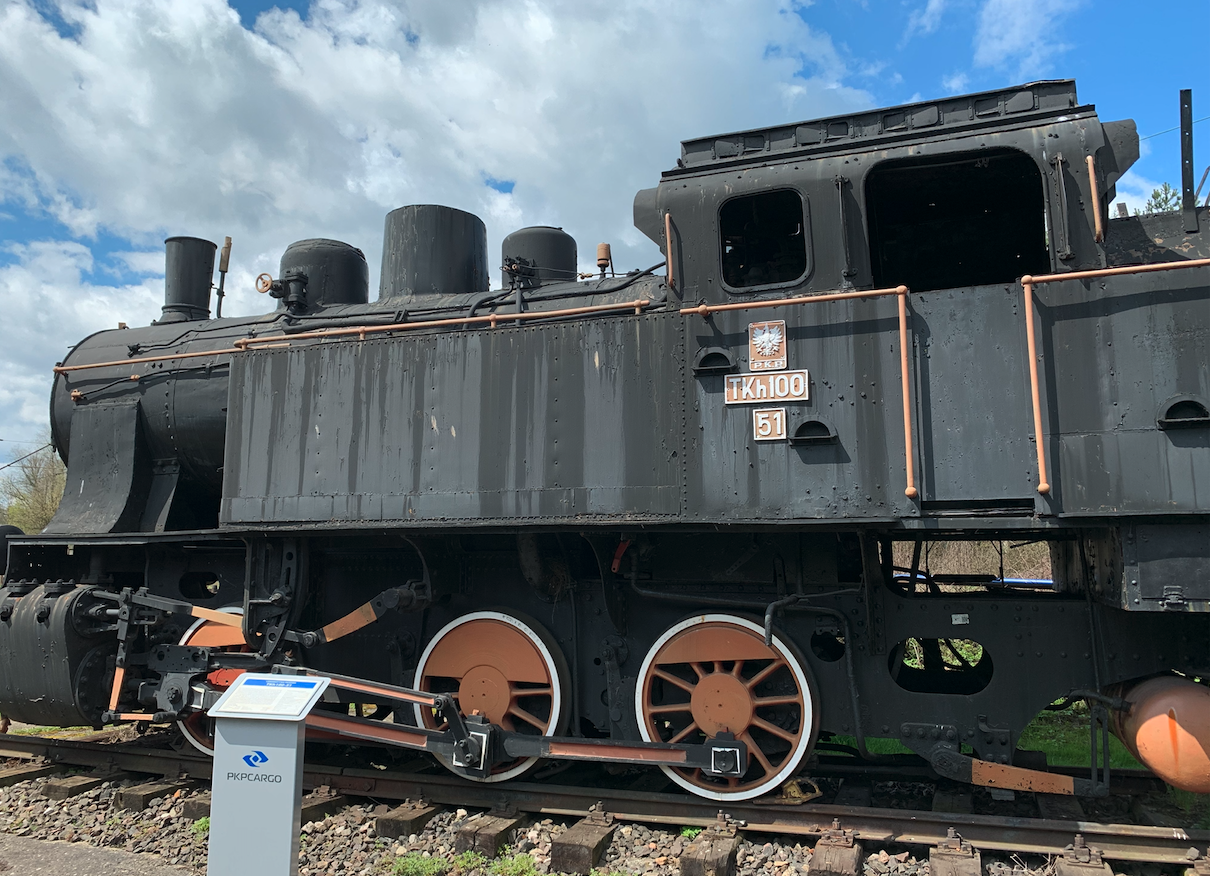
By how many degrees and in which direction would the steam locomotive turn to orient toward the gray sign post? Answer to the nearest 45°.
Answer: approximately 45° to its left

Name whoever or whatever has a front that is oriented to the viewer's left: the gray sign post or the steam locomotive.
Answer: the steam locomotive

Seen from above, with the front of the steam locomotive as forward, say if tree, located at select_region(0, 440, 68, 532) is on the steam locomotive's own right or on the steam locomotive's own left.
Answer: on the steam locomotive's own right

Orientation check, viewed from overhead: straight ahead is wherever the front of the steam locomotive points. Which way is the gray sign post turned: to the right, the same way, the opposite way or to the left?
to the left

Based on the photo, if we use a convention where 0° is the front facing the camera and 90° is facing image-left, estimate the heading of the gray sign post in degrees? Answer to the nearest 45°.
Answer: approximately 0°

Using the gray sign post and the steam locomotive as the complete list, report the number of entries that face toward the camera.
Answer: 1

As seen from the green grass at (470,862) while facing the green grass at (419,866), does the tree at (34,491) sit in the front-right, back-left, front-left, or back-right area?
front-right

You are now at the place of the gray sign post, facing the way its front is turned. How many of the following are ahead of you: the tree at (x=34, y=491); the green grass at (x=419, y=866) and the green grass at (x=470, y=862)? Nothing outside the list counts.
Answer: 0

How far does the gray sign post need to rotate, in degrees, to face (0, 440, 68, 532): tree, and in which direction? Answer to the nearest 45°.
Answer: approximately 180°

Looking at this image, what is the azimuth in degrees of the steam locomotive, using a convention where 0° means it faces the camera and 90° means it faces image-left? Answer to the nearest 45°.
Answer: approximately 90°

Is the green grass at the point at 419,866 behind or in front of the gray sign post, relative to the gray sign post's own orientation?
behind
